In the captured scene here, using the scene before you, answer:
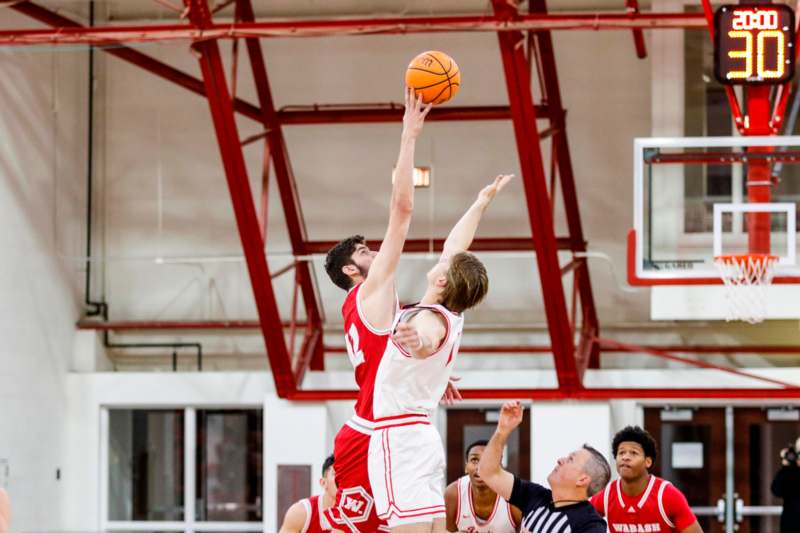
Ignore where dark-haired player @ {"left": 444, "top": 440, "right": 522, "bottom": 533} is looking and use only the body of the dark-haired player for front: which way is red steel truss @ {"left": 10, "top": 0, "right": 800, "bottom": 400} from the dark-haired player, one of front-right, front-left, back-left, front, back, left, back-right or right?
back

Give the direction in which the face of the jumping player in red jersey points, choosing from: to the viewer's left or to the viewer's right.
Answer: to the viewer's right

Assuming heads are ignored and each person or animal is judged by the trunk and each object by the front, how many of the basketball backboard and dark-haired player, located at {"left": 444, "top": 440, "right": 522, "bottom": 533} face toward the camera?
2

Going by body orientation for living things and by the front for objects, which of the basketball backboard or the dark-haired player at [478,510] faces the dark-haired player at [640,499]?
the basketball backboard

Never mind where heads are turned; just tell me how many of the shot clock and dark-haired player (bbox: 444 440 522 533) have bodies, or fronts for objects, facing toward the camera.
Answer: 2
